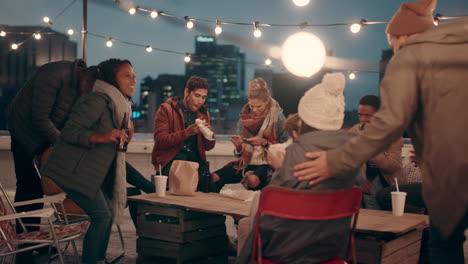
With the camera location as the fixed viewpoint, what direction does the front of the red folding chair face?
facing away from the viewer

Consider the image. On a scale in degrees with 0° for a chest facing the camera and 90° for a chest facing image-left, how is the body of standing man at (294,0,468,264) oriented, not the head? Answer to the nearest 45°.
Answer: approximately 135°

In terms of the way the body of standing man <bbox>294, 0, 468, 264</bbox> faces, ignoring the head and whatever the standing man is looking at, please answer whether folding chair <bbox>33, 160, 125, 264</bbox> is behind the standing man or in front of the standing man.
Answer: in front

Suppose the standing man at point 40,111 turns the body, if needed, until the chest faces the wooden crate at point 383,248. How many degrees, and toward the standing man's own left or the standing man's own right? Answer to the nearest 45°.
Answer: approximately 45° to the standing man's own right

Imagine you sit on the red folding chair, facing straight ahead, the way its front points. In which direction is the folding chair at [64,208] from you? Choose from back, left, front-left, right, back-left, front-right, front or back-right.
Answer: front-left

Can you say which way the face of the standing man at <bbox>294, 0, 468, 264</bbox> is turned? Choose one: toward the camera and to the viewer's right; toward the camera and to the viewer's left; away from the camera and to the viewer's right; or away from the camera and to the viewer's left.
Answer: away from the camera and to the viewer's left

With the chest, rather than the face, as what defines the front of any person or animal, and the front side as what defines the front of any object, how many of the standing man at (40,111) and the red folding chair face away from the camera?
1

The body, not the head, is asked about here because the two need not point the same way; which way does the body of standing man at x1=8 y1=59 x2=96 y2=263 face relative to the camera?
to the viewer's right

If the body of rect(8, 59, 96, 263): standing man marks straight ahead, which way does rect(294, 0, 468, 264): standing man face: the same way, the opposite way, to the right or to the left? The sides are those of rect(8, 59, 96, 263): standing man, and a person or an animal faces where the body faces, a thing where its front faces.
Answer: to the left

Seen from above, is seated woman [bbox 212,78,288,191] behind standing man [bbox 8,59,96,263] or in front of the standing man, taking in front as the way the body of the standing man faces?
in front

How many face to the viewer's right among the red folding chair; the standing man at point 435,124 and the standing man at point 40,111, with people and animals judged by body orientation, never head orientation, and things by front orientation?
1

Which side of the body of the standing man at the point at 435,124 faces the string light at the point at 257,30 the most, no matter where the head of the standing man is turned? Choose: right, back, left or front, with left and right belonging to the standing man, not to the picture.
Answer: front

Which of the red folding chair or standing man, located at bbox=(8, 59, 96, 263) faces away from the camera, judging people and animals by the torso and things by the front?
the red folding chair
